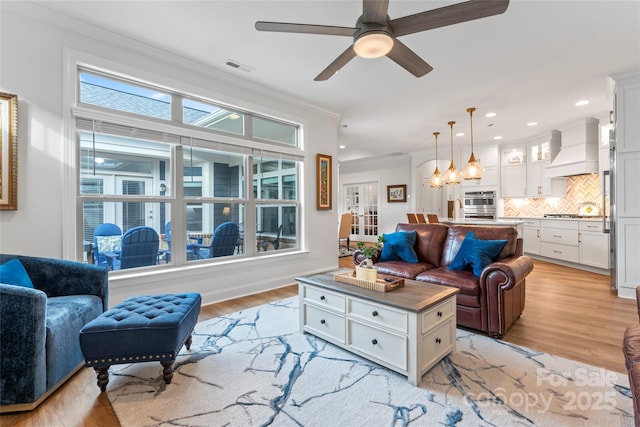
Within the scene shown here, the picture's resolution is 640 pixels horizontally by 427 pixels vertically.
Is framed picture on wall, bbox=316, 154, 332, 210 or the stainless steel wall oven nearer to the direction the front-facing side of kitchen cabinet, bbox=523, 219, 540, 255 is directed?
the framed picture on wall

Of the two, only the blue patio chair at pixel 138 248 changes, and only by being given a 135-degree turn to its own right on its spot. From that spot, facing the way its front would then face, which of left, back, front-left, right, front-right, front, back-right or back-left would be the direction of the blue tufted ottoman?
right

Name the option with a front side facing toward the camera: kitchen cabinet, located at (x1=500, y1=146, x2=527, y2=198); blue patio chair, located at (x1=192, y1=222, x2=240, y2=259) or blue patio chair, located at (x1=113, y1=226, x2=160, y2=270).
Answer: the kitchen cabinet

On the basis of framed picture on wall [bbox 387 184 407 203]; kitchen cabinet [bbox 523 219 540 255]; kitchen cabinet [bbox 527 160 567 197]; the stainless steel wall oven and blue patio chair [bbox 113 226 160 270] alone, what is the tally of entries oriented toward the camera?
4

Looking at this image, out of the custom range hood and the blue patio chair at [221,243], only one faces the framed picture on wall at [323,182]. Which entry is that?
the custom range hood

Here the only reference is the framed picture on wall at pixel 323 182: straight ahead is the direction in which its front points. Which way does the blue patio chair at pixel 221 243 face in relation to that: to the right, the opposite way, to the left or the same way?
the opposite way

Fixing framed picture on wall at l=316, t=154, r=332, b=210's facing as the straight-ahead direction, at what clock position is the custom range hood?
The custom range hood is roughly at 10 o'clock from the framed picture on wall.

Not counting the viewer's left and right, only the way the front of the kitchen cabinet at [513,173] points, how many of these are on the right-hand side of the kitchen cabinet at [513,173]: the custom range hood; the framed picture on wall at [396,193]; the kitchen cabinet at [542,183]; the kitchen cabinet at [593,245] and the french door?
2

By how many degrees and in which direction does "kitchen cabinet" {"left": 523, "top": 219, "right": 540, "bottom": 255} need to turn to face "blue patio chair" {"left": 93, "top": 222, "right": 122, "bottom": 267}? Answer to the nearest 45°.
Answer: approximately 45° to its right

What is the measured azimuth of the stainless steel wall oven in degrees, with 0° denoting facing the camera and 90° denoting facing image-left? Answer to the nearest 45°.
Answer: approximately 0°

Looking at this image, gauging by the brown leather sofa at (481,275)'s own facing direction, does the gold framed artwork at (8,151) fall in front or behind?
in front

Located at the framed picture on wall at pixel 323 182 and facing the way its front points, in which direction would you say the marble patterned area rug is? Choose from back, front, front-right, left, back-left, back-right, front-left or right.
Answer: front-right

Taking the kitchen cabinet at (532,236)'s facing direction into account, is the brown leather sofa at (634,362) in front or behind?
in front

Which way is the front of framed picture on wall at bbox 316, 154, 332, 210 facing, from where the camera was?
facing the viewer and to the right of the viewer
